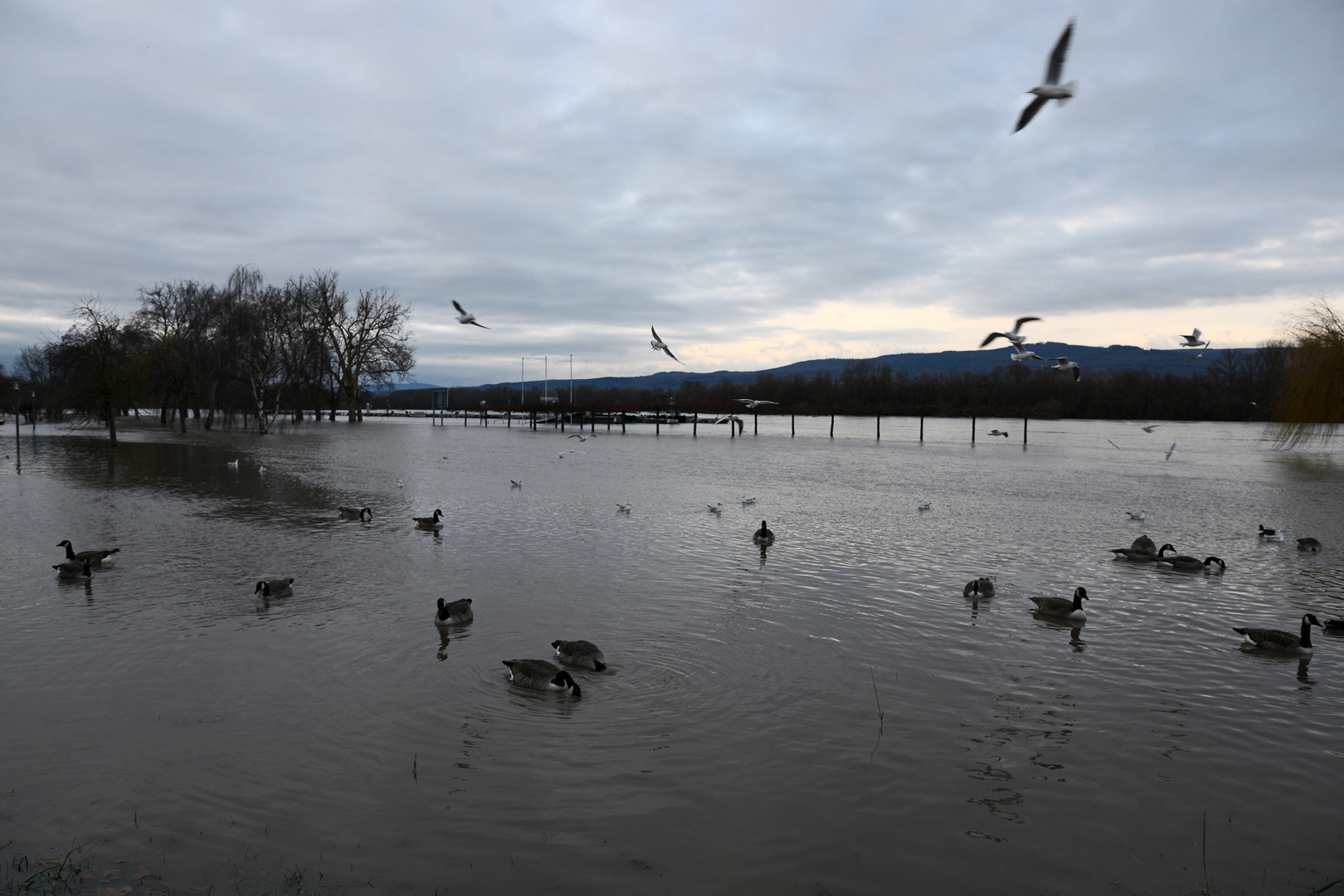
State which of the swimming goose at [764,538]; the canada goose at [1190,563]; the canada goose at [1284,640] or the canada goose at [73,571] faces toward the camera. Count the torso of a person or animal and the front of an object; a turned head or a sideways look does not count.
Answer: the swimming goose

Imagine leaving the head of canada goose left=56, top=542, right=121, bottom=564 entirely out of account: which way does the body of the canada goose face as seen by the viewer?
to the viewer's left

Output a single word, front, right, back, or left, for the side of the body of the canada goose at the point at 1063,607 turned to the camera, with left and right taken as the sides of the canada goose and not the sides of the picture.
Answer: right

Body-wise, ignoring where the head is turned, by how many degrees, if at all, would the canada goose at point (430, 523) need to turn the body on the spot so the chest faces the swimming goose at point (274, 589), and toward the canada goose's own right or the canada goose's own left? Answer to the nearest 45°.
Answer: approximately 90° to the canada goose's own right

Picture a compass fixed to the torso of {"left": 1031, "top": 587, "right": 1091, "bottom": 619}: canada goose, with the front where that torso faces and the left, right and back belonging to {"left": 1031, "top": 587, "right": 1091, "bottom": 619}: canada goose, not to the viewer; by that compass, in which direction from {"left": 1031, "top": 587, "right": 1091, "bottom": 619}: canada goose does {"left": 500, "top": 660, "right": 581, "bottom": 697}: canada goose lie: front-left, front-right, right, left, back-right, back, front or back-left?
back-right

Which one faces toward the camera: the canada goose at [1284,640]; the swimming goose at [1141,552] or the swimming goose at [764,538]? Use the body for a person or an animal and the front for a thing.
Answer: the swimming goose at [764,538]

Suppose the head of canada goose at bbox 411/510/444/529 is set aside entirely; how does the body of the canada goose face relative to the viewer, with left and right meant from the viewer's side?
facing to the right of the viewer

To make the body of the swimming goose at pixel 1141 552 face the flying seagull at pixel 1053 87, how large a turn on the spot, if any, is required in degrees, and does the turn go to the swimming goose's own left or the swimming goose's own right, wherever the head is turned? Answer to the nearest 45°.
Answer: approximately 90° to the swimming goose's own right

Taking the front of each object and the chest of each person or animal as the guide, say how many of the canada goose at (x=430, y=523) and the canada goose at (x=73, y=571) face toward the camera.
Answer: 0

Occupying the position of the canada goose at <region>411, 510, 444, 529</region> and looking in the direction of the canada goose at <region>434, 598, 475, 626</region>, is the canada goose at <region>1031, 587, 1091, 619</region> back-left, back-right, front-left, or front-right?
front-left

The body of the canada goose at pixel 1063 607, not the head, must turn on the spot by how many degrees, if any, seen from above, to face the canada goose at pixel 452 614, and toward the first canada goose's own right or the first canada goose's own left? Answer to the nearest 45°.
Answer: approximately 135° to the first canada goose's own right
